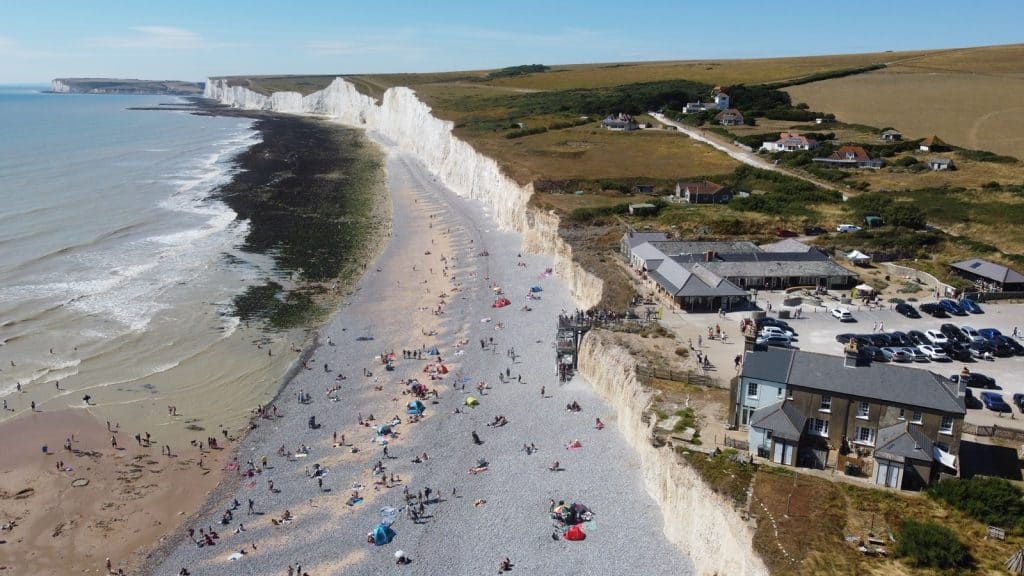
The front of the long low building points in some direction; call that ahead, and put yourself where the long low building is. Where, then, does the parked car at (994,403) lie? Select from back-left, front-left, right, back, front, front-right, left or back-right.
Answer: front-left

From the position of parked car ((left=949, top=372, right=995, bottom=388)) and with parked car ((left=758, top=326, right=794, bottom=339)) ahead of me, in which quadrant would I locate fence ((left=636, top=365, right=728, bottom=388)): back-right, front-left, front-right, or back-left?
front-left

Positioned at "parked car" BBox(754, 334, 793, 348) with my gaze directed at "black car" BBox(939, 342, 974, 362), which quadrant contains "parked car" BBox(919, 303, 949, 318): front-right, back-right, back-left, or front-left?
front-left

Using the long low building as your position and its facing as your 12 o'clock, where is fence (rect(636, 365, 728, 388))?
The fence is roughly at 12 o'clock from the long low building.

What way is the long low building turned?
toward the camera

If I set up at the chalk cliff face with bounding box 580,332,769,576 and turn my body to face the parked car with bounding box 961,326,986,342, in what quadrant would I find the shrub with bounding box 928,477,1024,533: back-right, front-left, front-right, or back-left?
front-right

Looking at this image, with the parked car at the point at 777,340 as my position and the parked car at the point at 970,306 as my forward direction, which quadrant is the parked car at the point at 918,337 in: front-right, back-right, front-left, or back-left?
front-right

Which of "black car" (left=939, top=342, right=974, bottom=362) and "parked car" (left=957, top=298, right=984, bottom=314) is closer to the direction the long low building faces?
the black car

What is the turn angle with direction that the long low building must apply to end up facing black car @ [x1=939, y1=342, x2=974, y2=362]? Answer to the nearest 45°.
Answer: approximately 45° to its left

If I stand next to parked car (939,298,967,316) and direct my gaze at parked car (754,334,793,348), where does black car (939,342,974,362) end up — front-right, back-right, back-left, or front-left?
front-left

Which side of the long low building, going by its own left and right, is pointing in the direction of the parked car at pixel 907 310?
left

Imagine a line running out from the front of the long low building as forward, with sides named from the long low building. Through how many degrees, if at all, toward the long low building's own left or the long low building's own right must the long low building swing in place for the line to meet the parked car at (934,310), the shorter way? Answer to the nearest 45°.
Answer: approximately 90° to the long low building's own left

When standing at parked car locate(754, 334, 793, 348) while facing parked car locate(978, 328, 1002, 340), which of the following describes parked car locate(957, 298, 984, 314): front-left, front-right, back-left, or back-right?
front-left

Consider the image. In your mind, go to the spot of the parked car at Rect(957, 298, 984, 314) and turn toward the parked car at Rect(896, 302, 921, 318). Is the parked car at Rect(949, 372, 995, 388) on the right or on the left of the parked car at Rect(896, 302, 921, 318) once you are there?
left

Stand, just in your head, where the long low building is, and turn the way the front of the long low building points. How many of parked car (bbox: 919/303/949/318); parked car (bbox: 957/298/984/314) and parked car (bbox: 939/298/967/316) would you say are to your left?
3

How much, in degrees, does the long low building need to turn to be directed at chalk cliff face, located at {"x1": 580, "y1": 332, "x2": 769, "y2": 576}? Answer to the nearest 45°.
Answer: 0° — it already faces it

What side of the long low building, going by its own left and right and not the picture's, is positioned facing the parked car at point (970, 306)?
left
